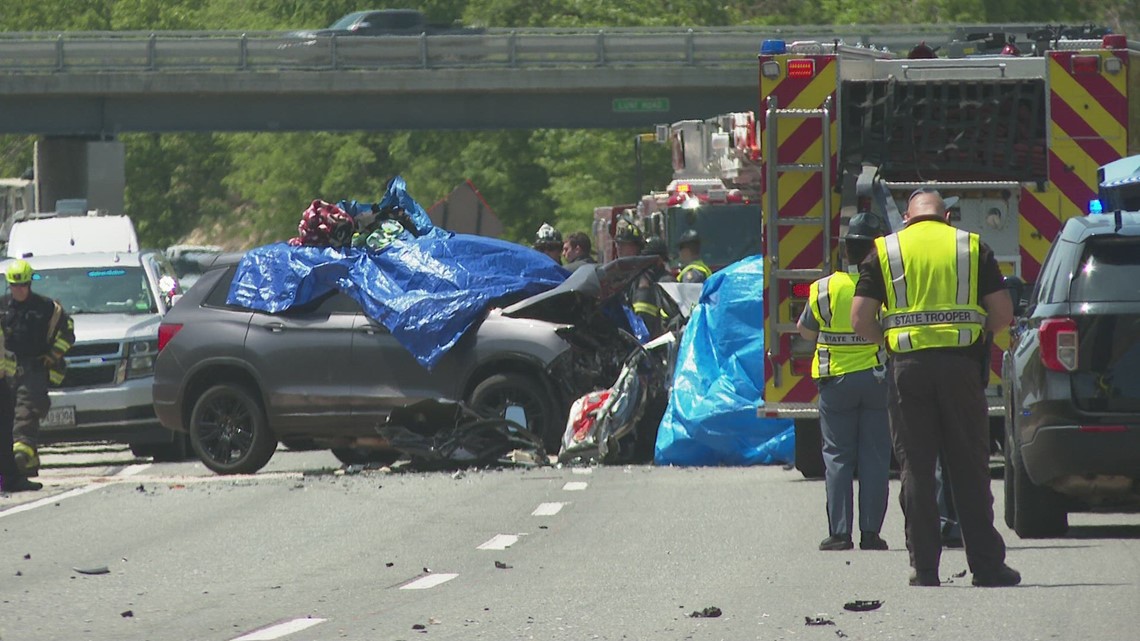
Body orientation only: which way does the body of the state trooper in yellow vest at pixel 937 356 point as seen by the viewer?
away from the camera

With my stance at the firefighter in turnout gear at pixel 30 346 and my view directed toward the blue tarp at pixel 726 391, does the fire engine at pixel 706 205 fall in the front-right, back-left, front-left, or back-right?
front-left

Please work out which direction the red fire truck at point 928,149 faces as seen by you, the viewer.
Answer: facing away from the viewer

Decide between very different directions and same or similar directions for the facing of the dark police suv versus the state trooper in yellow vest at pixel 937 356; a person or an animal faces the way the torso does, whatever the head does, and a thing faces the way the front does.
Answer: same or similar directions

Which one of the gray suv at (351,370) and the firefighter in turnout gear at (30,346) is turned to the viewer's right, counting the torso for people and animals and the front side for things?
the gray suv

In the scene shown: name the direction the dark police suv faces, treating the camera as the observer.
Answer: facing away from the viewer

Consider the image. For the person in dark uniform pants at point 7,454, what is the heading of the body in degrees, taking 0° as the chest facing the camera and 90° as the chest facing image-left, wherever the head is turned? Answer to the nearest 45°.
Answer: approximately 270°

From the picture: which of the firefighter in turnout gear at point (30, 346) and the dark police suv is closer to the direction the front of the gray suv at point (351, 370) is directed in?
the dark police suv

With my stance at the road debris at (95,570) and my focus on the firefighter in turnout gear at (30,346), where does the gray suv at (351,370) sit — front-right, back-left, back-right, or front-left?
front-right

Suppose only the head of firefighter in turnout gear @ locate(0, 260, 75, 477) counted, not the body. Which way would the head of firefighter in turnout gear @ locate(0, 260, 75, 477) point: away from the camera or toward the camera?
toward the camera

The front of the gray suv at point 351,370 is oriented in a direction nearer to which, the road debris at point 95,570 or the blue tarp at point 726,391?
the blue tarp

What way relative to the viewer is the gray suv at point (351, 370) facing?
to the viewer's right
